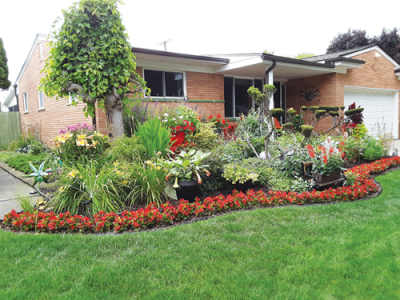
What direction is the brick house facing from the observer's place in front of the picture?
facing the viewer and to the right of the viewer

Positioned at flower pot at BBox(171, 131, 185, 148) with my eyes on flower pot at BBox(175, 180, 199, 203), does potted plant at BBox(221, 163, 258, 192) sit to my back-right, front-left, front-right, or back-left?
front-left

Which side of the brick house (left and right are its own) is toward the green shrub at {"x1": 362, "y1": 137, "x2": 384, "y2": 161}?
front

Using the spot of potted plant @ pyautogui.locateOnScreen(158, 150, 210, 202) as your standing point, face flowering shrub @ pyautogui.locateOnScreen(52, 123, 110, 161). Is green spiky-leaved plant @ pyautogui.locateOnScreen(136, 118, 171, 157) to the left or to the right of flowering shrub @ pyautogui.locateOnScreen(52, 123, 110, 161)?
right

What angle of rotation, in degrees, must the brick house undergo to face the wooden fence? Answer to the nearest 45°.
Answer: approximately 135° to its right

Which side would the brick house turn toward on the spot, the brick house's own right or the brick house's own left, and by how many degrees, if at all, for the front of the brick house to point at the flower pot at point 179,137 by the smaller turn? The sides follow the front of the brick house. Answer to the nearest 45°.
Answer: approximately 45° to the brick house's own right

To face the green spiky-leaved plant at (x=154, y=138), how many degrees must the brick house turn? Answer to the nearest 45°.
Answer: approximately 45° to its right

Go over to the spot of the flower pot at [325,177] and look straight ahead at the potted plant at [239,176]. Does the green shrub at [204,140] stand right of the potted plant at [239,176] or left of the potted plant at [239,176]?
right
